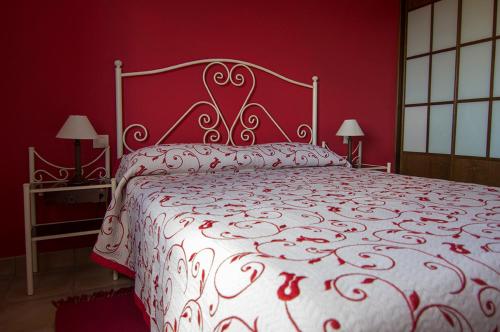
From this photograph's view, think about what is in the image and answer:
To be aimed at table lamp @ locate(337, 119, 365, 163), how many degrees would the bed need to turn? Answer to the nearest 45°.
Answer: approximately 135° to its left

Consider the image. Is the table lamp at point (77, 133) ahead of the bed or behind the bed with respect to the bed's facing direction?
behind

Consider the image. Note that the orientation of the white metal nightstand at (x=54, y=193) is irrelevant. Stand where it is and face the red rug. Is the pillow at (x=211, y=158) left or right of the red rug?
left

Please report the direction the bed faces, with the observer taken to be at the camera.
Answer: facing the viewer and to the right of the viewer

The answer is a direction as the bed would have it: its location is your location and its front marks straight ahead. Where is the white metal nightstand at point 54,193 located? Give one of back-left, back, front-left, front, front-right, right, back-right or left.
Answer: back
